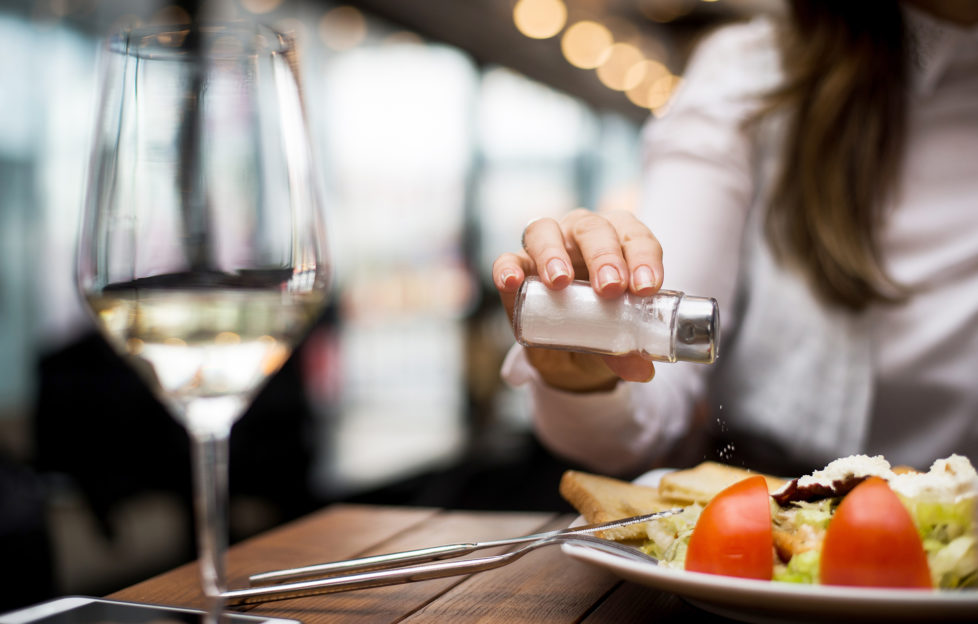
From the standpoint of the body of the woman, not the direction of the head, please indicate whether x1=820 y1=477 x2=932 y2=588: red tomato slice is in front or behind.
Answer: in front

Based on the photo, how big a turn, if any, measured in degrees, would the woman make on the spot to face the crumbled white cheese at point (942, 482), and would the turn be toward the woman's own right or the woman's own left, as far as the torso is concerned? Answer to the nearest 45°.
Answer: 0° — they already face it

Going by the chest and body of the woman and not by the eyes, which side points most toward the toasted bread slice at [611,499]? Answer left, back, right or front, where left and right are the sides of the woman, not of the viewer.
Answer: front

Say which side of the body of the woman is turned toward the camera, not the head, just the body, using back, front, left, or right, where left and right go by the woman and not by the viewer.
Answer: front

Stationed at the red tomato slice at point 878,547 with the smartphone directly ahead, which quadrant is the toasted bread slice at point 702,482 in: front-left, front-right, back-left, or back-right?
front-right

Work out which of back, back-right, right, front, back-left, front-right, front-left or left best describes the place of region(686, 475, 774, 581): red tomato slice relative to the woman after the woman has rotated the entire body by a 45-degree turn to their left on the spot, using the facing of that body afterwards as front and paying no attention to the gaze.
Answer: front-right
